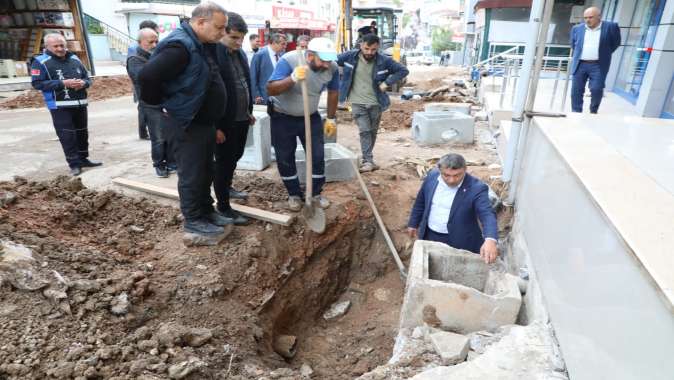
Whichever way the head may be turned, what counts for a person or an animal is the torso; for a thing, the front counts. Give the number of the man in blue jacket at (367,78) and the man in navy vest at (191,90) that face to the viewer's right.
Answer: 1

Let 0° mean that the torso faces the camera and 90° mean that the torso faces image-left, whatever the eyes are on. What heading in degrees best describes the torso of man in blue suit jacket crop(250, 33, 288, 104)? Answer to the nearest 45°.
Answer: approximately 315°

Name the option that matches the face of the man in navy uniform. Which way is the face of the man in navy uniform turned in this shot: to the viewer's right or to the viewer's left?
to the viewer's right

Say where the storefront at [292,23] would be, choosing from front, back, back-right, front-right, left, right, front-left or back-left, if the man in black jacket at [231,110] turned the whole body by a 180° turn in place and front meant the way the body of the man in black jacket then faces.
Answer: front-right

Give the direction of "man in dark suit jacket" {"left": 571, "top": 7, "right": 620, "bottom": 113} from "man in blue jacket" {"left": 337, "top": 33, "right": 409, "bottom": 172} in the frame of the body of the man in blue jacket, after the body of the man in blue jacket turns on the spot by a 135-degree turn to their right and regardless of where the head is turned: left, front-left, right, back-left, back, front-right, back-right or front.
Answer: back-right

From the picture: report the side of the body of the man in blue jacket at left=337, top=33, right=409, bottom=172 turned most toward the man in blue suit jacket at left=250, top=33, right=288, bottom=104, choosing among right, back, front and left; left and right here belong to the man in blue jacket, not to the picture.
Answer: right

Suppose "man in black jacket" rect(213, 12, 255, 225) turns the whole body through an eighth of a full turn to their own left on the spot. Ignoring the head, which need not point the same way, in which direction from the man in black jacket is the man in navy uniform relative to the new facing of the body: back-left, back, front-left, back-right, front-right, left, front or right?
back-left
